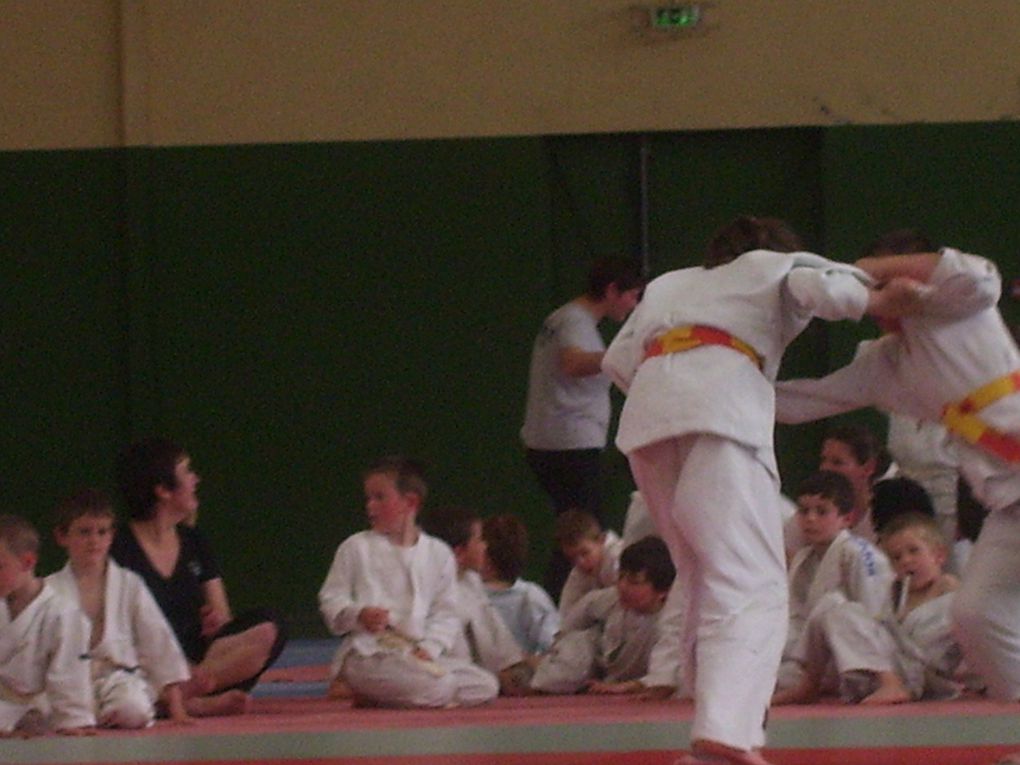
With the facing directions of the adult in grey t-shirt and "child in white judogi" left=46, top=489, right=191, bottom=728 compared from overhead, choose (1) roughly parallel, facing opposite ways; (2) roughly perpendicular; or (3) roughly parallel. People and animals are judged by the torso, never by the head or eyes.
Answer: roughly perpendicular

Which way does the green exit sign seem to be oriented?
toward the camera

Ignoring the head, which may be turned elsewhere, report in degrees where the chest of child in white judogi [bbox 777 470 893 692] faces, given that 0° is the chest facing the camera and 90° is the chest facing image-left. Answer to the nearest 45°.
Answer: approximately 45°

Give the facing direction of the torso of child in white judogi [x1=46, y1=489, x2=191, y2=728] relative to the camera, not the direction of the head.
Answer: toward the camera

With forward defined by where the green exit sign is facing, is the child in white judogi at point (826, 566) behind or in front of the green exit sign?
in front

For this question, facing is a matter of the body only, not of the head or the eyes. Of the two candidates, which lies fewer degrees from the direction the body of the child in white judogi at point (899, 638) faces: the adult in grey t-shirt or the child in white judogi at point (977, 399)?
the child in white judogi

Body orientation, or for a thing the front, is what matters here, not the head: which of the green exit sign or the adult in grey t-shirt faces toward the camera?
the green exit sign

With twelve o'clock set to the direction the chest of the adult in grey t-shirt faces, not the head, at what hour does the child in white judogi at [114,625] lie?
The child in white judogi is roughly at 4 o'clock from the adult in grey t-shirt.

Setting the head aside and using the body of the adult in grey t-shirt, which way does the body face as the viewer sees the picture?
to the viewer's right

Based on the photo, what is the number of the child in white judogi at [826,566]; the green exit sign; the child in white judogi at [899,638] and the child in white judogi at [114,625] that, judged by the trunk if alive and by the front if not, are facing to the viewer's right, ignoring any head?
0

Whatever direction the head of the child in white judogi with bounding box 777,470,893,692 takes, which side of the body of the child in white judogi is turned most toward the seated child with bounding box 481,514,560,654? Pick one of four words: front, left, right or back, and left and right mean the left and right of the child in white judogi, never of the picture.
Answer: right

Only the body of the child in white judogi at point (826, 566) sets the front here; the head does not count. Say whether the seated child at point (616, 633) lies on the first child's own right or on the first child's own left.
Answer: on the first child's own right

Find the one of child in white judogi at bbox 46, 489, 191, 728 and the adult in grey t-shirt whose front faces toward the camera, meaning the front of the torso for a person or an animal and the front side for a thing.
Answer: the child in white judogi

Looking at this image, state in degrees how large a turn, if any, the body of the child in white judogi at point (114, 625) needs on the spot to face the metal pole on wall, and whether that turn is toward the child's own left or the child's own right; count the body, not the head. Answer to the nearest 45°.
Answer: approximately 135° to the child's own left

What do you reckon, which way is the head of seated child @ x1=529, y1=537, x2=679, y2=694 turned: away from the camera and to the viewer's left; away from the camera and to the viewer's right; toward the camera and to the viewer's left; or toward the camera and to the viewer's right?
toward the camera and to the viewer's left
